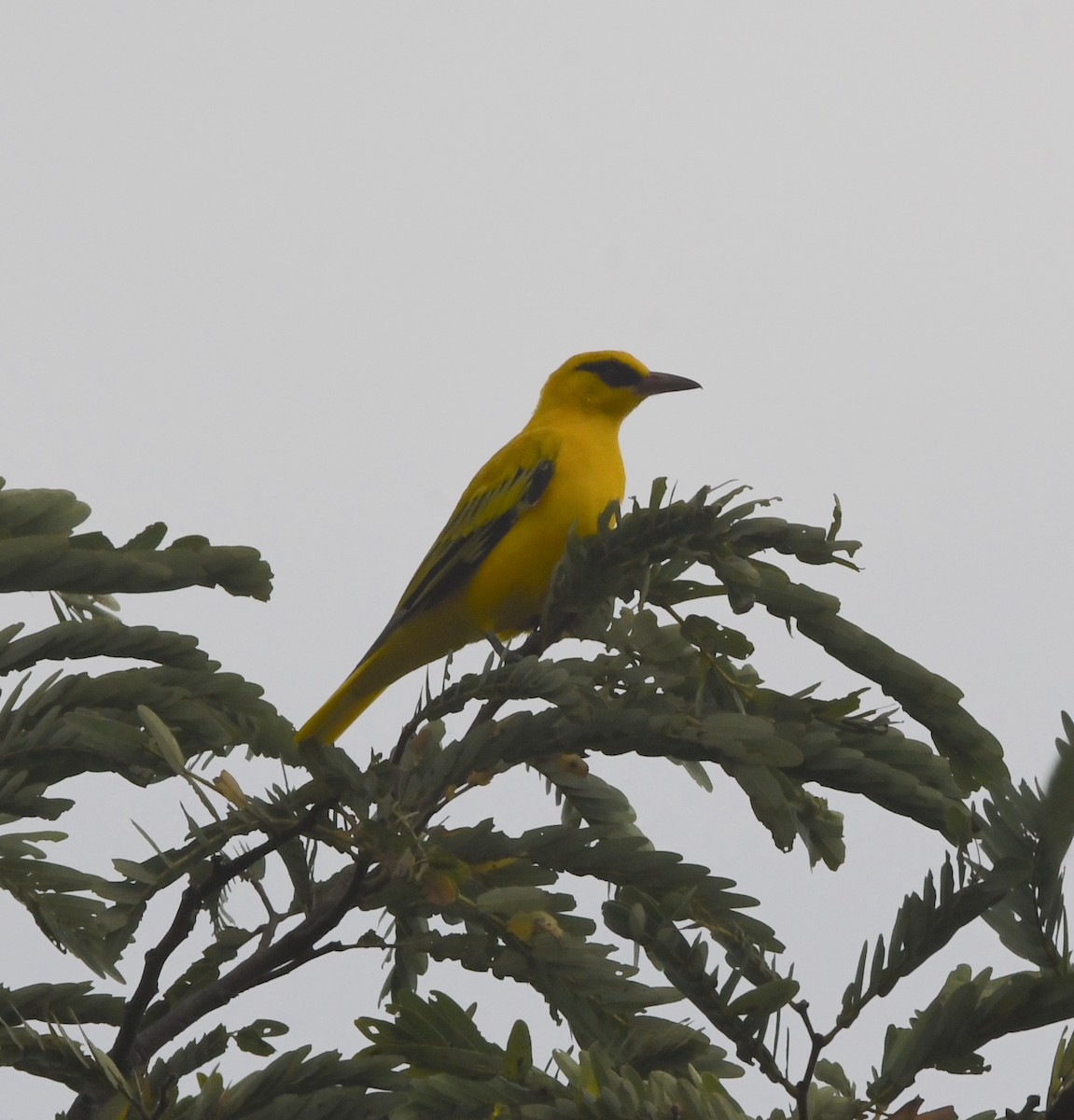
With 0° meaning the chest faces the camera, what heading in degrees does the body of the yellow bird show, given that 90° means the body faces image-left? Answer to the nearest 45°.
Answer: approximately 270°
